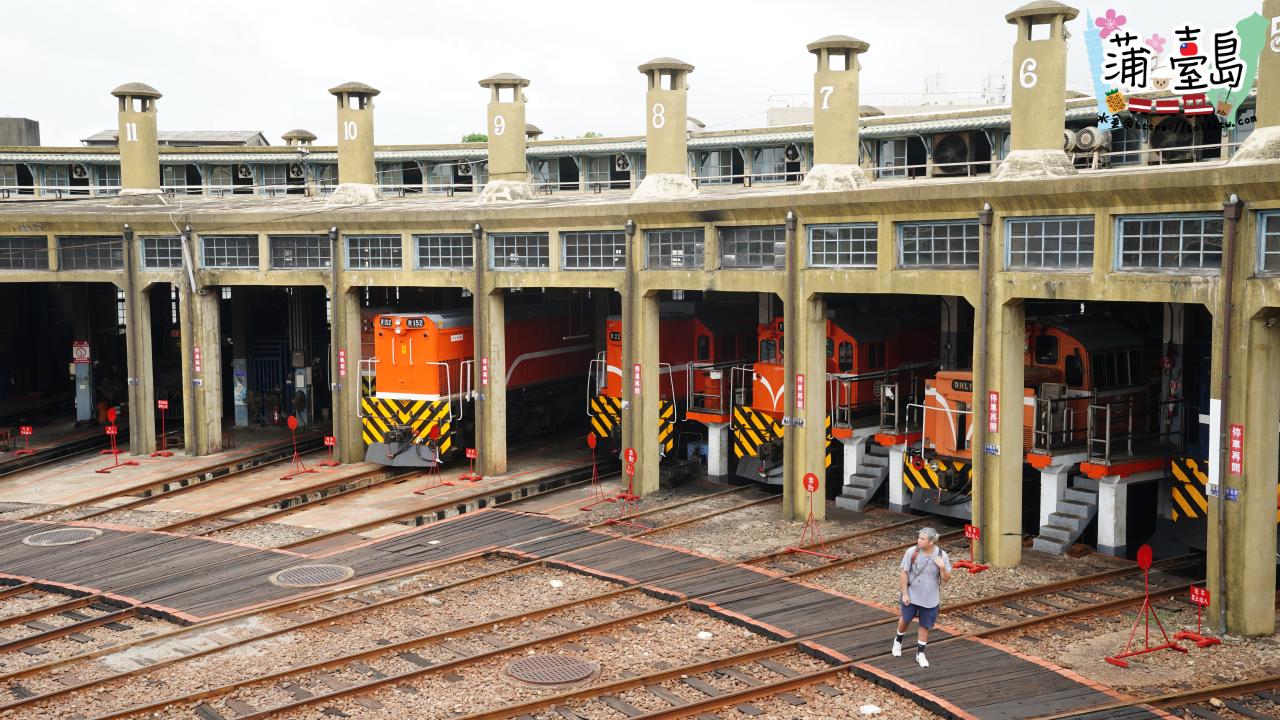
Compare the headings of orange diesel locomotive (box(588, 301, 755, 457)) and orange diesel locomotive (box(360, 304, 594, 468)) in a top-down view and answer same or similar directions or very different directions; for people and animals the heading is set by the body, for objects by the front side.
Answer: same or similar directions

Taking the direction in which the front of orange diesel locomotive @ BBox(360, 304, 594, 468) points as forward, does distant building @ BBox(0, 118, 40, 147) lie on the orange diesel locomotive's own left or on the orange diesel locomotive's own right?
on the orange diesel locomotive's own right

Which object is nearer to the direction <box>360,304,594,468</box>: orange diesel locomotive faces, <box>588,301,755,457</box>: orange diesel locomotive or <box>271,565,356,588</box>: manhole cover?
the manhole cover

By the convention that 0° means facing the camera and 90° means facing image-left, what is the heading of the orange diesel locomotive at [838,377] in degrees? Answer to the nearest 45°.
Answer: approximately 45°

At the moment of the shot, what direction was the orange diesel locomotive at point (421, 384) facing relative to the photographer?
facing the viewer and to the left of the viewer

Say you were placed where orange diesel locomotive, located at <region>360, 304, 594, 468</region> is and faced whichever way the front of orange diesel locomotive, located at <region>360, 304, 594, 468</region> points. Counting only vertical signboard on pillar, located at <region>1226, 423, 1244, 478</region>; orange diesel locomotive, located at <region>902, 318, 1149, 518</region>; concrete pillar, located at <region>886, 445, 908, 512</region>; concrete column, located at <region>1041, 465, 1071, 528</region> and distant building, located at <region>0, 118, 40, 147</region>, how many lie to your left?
4

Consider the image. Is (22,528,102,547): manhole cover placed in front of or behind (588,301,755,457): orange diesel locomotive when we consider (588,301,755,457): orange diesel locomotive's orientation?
in front

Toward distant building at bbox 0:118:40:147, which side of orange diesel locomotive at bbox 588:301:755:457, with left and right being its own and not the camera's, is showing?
right

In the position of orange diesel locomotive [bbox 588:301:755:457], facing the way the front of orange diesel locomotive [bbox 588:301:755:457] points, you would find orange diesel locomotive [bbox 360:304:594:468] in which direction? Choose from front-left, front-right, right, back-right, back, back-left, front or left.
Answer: front-right

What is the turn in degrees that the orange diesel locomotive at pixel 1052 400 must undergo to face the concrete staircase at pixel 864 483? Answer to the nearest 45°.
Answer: approximately 45° to its right

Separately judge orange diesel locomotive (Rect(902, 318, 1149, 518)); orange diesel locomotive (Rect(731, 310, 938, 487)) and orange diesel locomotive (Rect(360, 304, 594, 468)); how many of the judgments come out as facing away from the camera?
0

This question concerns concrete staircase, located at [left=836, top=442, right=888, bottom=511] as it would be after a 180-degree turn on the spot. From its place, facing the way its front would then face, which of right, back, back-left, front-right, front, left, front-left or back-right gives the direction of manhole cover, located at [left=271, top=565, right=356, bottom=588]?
back

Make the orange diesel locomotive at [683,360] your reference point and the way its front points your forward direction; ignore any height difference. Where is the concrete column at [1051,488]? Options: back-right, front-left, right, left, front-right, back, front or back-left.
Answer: left

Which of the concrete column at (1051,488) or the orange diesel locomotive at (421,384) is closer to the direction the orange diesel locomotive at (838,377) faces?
the orange diesel locomotive

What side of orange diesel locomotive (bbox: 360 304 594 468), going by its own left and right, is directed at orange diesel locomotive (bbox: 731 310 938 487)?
left

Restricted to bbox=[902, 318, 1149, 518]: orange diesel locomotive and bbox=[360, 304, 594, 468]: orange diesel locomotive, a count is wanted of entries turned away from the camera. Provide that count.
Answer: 0
